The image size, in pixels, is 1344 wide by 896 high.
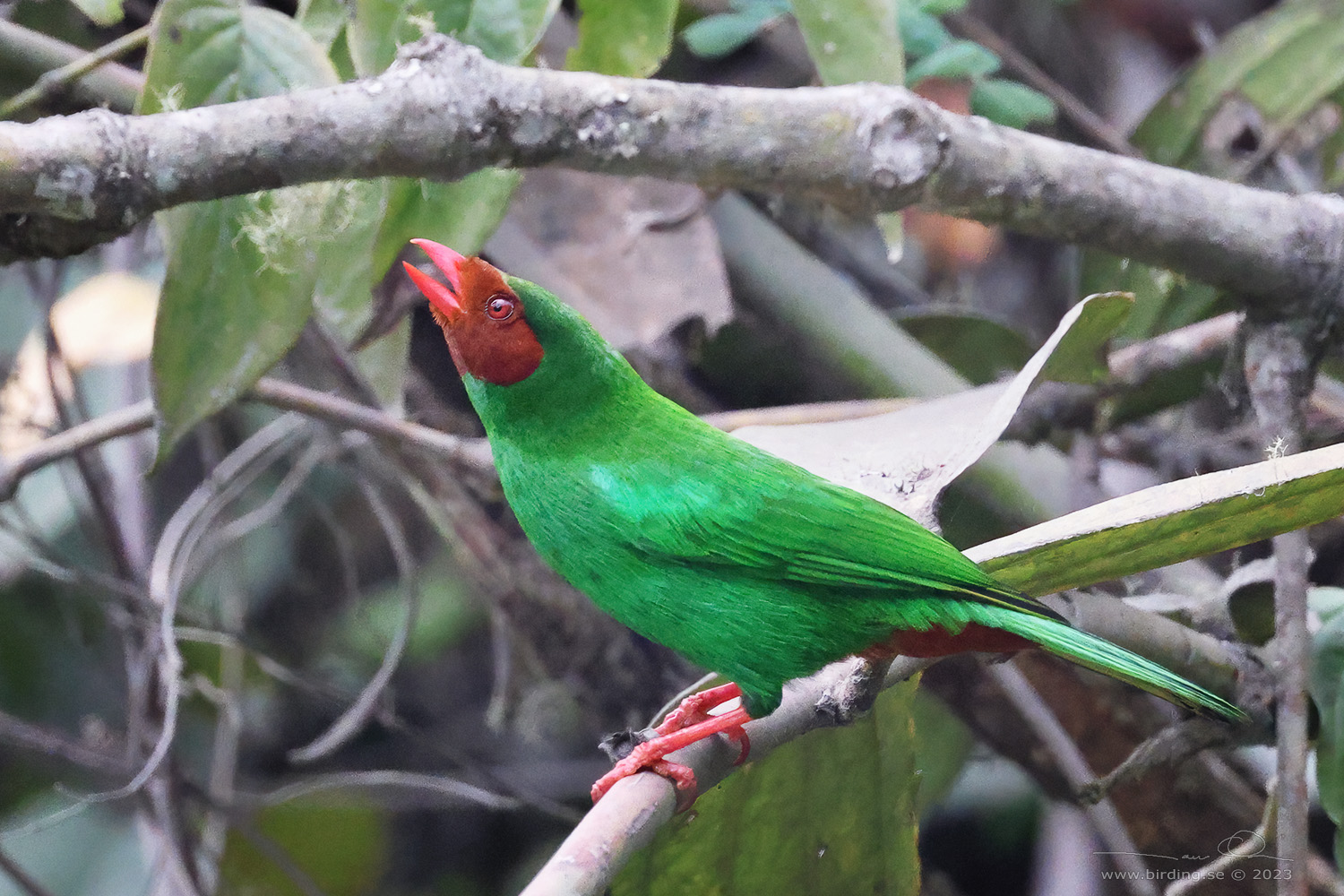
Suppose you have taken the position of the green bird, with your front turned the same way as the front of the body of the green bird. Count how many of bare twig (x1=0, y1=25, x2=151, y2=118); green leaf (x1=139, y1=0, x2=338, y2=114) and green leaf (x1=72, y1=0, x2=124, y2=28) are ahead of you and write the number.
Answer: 3

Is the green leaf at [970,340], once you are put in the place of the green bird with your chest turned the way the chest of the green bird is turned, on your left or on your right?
on your right

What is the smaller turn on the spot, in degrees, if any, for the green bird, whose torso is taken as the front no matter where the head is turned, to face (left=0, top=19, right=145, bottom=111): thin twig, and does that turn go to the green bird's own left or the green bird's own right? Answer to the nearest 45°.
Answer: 0° — it already faces it

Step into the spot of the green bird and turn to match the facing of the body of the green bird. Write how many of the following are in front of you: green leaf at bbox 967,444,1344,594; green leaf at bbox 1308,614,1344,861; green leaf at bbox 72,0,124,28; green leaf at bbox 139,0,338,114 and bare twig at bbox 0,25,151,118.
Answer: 3

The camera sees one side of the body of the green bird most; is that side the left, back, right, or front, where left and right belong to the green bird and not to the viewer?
left

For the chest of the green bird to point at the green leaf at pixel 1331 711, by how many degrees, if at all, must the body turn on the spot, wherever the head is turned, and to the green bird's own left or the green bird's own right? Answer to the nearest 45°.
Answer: approximately 180°
